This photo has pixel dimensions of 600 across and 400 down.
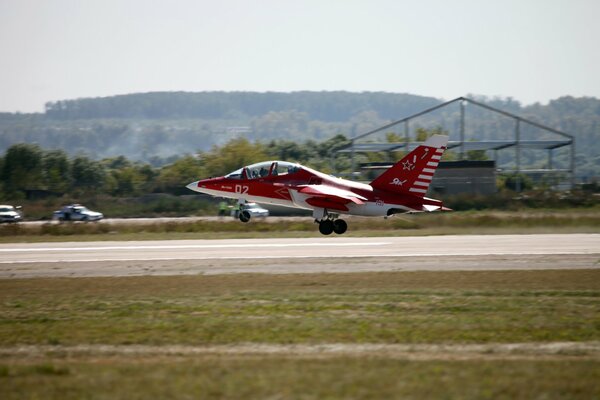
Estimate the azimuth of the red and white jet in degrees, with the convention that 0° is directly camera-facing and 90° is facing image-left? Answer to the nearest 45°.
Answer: approximately 90°
